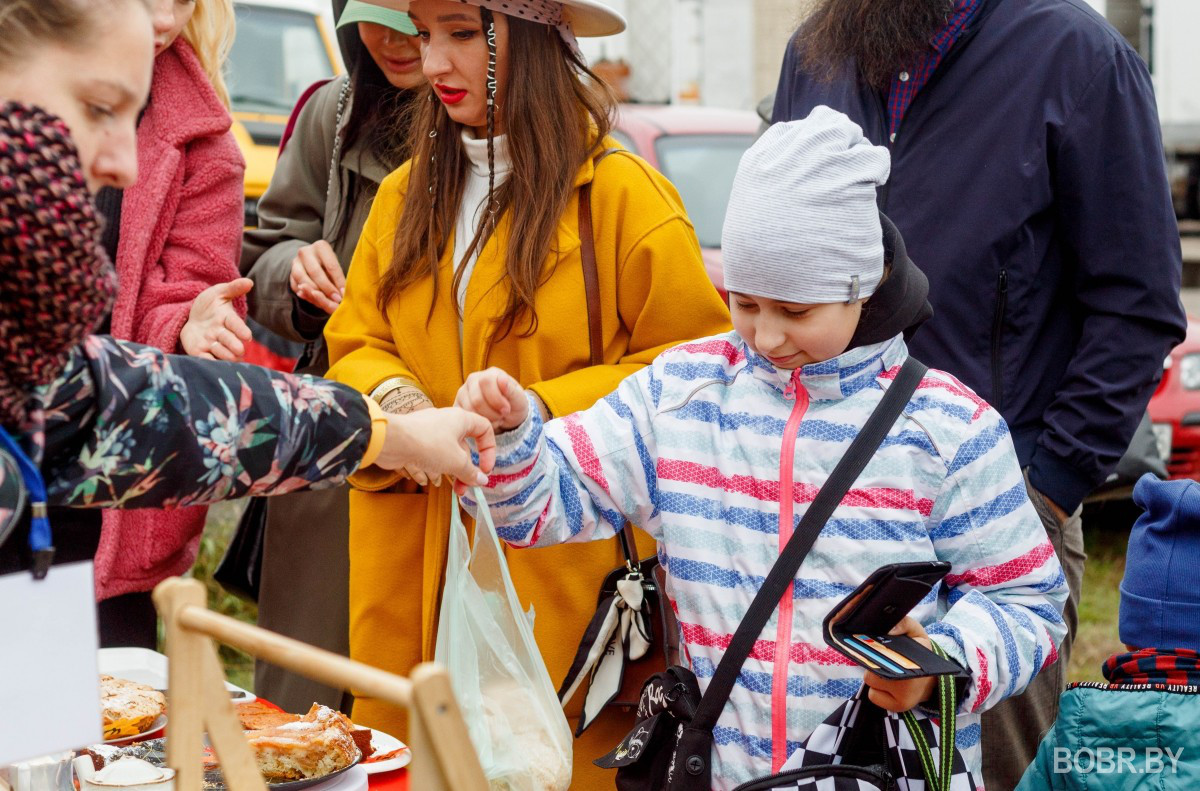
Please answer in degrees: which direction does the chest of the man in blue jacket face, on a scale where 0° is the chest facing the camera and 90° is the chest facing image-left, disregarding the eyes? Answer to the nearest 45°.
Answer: approximately 45°

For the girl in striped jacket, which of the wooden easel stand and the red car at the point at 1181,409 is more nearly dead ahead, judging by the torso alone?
the wooden easel stand

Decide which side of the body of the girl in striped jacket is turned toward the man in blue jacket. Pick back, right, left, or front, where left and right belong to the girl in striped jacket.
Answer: back

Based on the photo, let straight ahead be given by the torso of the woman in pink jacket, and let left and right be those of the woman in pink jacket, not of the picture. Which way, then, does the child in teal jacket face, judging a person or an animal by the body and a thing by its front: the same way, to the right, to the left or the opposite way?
the opposite way

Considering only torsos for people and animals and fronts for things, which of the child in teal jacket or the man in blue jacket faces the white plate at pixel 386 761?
the man in blue jacket

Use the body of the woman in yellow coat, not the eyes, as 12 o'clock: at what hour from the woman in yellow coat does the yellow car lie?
The yellow car is roughly at 4 o'clock from the woman in yellow coat.

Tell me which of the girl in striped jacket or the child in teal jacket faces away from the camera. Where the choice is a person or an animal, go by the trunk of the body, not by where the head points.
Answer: the child in teal jacket

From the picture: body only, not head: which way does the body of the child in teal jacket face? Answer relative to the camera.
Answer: away from the camera

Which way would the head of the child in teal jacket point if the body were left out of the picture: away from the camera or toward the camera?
away from the camera

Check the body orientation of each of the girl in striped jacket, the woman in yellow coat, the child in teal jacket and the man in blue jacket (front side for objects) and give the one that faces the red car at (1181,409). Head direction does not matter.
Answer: the child in teal jacket

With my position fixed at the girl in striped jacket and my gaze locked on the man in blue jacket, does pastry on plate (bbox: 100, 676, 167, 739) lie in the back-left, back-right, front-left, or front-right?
back-left
